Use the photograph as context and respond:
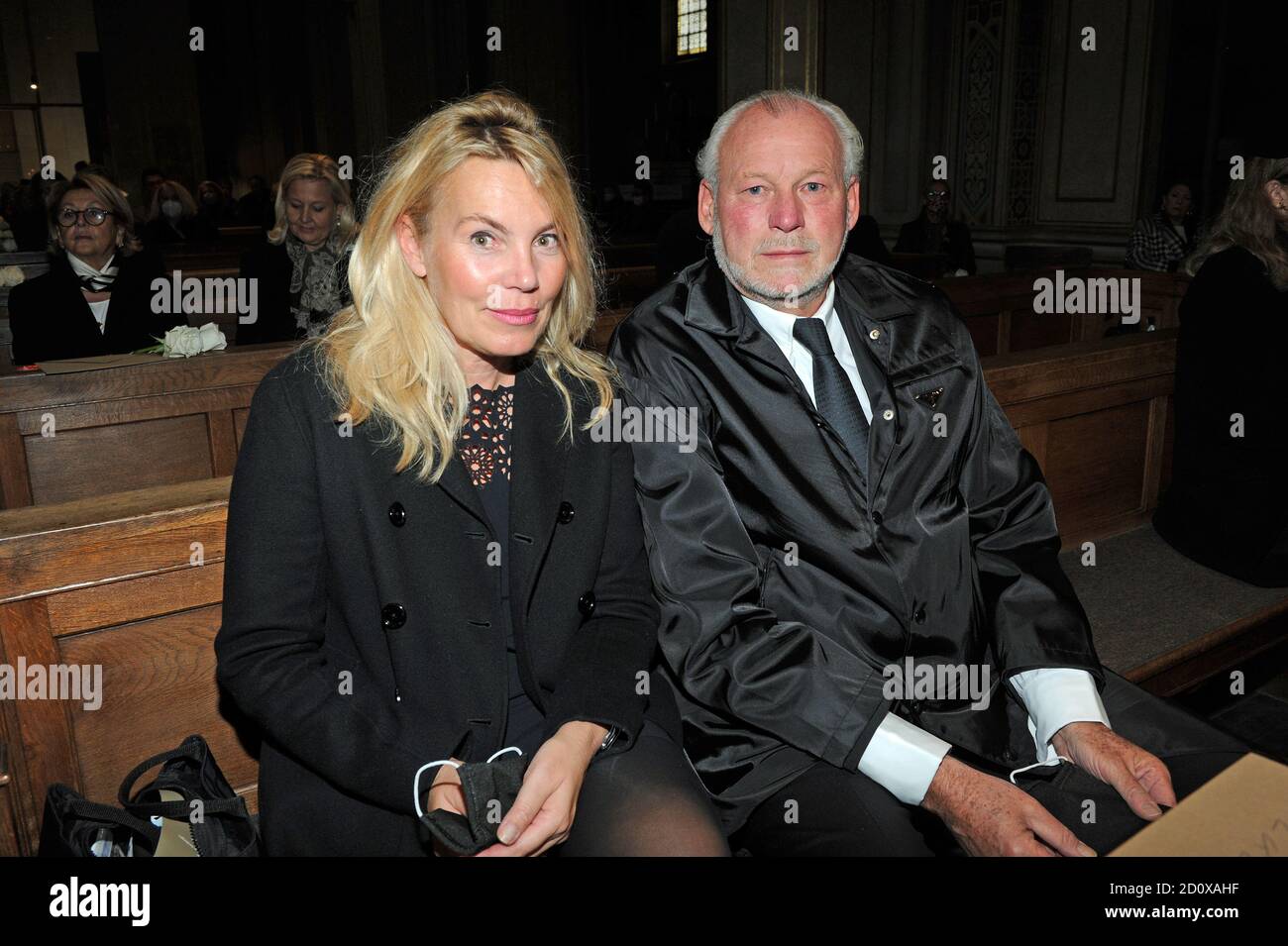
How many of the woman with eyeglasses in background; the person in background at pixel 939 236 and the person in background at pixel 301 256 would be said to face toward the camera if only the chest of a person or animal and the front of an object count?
3

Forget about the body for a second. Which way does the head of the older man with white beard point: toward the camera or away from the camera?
toward the camera

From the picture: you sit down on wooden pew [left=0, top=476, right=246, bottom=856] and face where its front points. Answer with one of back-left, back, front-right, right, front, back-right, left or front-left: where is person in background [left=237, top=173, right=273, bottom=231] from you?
back-left

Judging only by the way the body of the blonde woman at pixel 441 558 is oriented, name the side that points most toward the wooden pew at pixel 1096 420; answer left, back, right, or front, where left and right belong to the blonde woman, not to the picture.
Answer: left

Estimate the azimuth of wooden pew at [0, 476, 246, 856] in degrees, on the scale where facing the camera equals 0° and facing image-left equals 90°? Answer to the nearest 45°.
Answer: approximately 315°

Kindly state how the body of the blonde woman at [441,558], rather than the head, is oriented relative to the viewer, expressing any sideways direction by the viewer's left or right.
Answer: facing the viewer and to the right of the viewer

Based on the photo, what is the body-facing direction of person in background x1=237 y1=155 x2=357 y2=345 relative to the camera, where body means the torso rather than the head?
toward the camera

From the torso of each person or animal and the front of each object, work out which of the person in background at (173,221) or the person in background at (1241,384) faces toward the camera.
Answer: the person in background at (173,221)

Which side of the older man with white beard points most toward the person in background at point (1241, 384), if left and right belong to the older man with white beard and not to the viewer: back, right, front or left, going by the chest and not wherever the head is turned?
left

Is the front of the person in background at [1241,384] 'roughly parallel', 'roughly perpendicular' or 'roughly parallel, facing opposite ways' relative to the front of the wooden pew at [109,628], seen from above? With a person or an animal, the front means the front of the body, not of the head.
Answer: roughly parallel

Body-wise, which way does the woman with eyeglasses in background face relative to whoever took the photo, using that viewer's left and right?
facing the viewer

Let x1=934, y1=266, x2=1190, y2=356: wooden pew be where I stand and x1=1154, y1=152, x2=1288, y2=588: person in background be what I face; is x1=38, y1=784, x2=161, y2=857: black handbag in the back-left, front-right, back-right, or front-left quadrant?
front-right

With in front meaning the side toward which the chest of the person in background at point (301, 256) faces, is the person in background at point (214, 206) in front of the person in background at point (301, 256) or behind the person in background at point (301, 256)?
behind

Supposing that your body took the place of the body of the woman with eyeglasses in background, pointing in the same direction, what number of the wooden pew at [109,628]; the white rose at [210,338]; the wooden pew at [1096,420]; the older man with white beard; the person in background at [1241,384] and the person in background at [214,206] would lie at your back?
1
